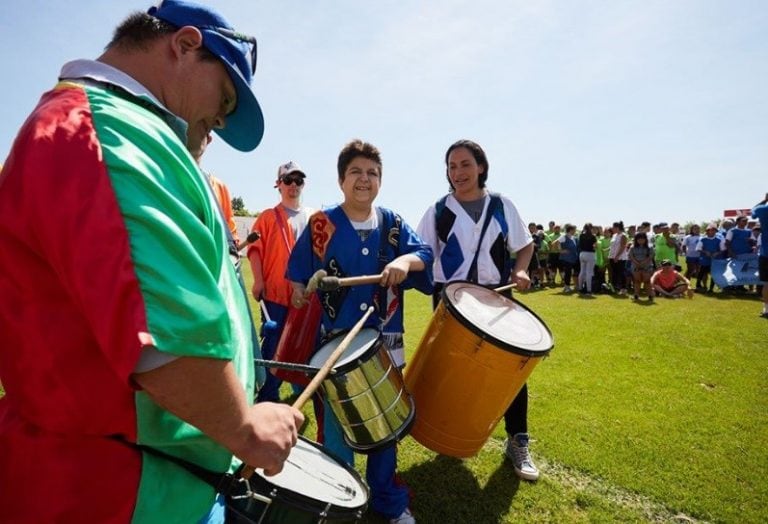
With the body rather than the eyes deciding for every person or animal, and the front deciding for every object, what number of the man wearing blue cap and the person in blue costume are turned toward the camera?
1

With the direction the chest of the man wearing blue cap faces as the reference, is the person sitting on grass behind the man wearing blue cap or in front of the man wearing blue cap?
in front

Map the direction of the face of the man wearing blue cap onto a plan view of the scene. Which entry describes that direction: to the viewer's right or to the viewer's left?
to the viewer's right

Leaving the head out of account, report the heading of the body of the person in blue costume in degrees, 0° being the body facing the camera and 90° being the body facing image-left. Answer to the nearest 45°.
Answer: approximately 0°

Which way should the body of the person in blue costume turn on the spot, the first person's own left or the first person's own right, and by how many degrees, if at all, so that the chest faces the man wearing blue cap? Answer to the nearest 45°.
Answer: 0° — they already face them

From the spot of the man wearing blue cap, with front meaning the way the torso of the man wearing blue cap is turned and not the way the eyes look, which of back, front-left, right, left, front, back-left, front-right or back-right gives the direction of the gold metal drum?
front-left

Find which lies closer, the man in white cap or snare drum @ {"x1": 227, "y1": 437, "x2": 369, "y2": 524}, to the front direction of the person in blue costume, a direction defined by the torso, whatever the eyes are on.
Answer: the snare drum

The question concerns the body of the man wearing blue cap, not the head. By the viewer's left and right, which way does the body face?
facing to the right of the viewer

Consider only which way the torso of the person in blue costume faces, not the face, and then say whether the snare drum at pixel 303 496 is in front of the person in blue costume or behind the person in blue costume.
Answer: in front

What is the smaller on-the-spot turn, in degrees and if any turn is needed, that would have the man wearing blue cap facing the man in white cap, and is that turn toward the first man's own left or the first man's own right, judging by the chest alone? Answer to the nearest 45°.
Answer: approximately 90° to the first man's own left
